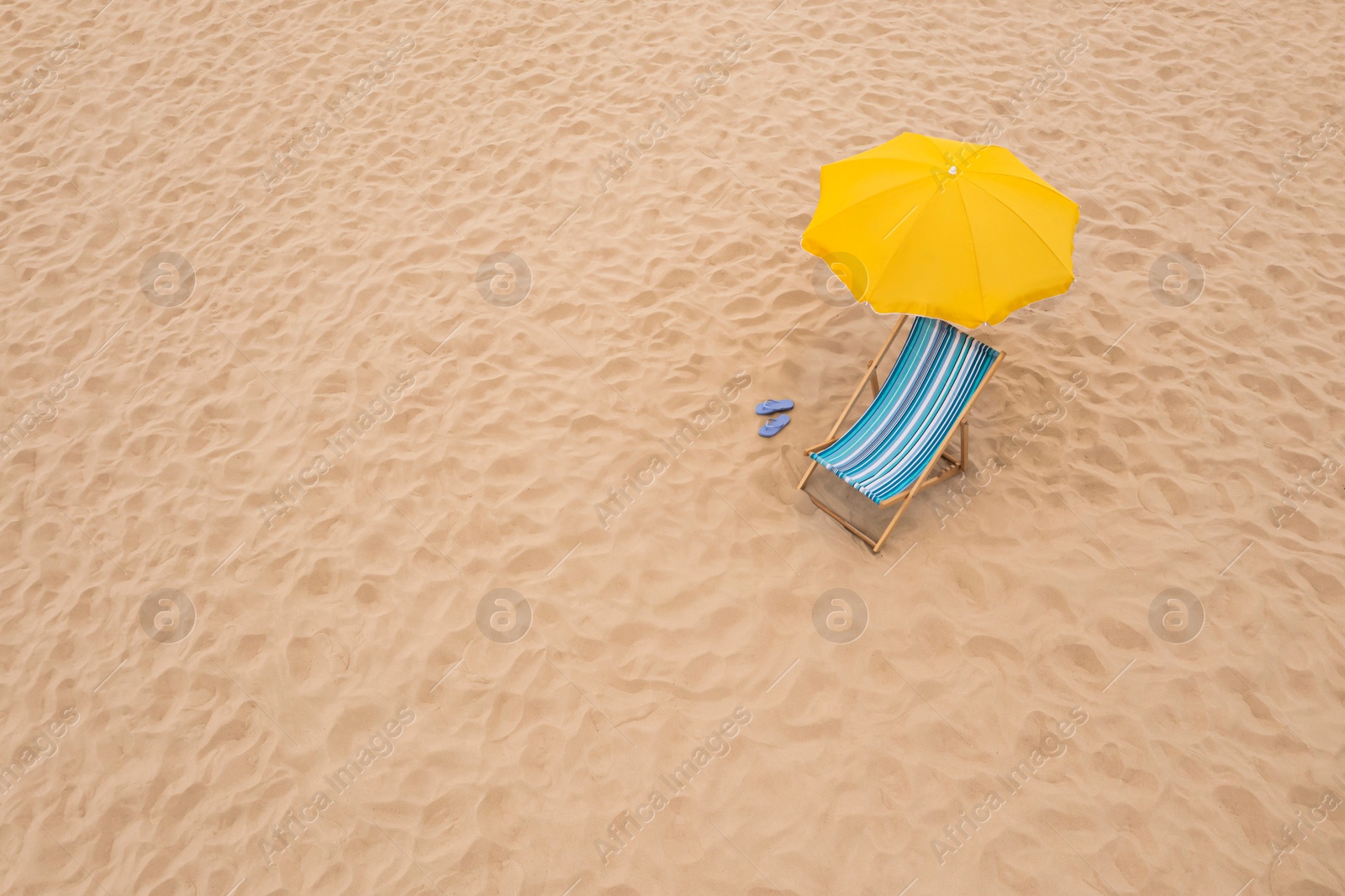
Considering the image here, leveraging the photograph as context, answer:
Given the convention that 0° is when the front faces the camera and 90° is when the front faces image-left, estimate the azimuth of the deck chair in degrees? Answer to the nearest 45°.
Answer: approximately 45°
